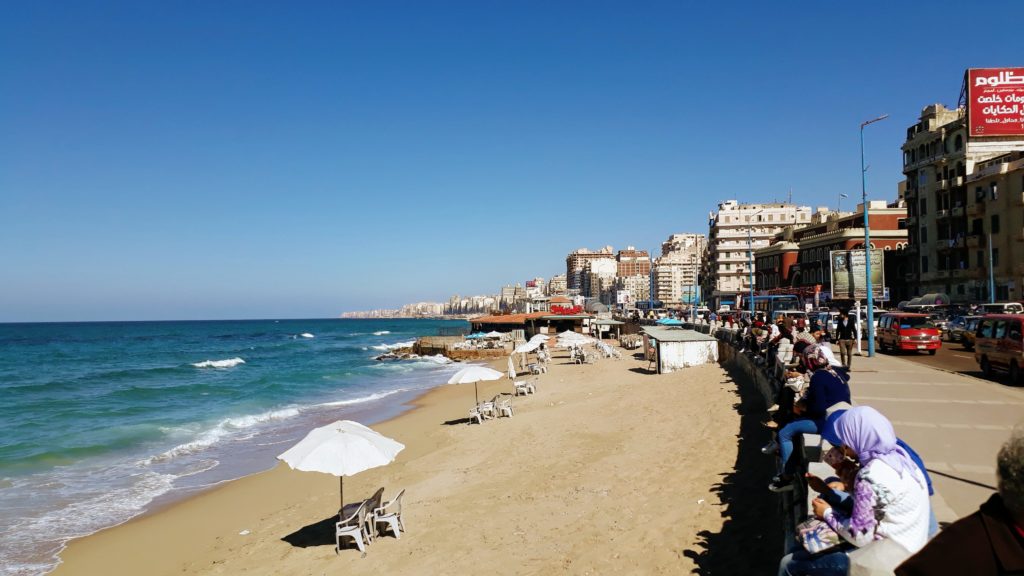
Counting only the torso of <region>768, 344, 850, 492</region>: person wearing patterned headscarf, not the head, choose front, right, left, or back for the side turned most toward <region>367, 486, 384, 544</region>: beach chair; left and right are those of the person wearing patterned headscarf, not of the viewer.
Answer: front

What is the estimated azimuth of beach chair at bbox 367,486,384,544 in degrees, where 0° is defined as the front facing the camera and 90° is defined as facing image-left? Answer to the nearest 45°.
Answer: approximately 90°

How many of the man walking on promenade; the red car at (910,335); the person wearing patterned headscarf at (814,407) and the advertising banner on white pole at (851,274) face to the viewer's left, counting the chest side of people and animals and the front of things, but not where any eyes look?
1

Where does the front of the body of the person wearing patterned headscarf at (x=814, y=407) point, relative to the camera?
to the viewer's left

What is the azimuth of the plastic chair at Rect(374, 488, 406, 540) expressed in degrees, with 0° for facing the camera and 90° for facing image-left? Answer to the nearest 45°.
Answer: approximately 90°

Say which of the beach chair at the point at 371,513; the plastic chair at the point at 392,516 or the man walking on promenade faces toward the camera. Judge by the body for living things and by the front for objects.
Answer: the man walking on promenade

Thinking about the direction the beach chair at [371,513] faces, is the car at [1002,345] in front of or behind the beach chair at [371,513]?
behind

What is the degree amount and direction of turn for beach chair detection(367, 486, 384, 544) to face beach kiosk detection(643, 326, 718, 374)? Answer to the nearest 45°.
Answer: approximately 135° to its right

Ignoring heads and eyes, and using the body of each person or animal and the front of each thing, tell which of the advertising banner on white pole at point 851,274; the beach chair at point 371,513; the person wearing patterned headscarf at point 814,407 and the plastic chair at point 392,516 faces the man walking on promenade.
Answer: the advertising banner on white pole

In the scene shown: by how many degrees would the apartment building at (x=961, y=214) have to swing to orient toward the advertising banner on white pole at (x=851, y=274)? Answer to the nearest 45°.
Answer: approximately 45° to its left

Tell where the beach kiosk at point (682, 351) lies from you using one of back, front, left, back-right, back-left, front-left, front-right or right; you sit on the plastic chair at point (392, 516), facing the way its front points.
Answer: back-right

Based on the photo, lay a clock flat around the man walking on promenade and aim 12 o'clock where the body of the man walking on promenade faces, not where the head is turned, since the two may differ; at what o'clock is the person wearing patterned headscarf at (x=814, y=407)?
The person wearing patterned headscarf is roughly at 12 o'clock from the man walking on promenade.

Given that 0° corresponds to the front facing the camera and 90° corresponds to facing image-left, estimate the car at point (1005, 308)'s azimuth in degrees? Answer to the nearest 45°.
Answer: approximately 315°

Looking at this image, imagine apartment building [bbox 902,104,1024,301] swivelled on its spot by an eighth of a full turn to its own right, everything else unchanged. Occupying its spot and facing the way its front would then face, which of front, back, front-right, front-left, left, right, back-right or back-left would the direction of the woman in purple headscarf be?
left

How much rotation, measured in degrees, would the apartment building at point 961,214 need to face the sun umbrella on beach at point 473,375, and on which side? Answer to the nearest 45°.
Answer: approximately 45° to its left

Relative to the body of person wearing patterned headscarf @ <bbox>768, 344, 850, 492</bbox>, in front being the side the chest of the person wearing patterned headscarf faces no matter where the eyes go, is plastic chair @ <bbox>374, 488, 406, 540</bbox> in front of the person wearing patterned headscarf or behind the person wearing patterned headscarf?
in front
